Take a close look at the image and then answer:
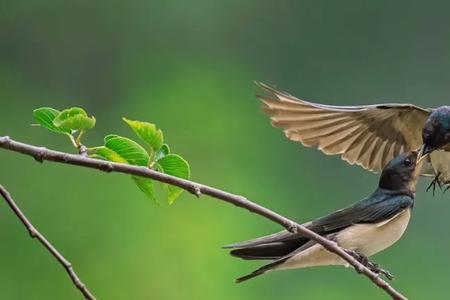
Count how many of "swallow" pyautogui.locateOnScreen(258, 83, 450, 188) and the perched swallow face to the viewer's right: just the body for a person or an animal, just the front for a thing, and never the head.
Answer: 1

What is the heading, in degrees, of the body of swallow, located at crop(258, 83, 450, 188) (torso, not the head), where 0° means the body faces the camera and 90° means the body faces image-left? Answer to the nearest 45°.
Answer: approximately 45°

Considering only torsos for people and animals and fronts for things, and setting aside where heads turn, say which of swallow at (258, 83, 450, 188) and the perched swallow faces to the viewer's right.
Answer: the perched swallow

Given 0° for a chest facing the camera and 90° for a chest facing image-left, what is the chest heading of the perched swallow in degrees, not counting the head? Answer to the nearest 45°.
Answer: approximately 270°

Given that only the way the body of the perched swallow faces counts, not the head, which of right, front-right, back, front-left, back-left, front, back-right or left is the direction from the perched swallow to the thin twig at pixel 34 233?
back-right

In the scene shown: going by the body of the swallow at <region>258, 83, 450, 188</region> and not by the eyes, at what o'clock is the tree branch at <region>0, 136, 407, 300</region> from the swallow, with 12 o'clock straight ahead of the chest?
The tree branch is roughly at 11 o'clock from the swallow.
